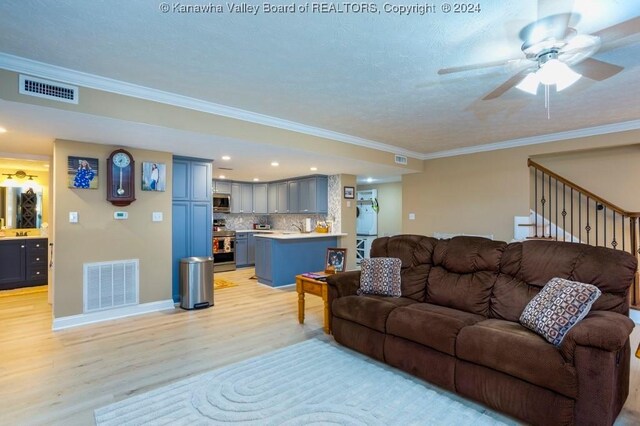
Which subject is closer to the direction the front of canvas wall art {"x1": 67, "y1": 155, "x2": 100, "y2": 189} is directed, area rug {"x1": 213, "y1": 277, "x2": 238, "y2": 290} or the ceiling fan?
the ceiling fan

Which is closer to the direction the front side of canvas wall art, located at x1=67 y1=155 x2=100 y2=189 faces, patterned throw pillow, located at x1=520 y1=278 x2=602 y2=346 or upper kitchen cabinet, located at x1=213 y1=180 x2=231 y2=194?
the patterned throw pillow

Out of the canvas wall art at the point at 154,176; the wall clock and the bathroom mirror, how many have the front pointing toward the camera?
3

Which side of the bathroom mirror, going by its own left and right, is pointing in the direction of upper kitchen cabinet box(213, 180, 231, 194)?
left

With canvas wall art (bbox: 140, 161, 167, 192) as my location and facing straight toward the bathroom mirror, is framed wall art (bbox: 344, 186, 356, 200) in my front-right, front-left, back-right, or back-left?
back-right

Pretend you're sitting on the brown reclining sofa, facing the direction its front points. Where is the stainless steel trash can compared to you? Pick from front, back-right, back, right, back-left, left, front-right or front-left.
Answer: front-right

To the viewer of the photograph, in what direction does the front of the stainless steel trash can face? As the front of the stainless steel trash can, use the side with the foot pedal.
facing the viewer and to the right of the viewer

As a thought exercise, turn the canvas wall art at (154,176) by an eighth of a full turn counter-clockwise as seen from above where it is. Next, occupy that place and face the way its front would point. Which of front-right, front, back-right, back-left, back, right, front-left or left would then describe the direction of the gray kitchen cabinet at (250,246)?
left

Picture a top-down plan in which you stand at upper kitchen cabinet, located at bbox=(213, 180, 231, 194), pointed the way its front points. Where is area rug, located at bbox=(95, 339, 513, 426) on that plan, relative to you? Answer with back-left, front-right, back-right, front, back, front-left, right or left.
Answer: front-right

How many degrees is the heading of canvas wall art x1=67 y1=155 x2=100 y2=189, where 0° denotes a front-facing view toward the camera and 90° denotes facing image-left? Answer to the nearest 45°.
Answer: approximately 0°
